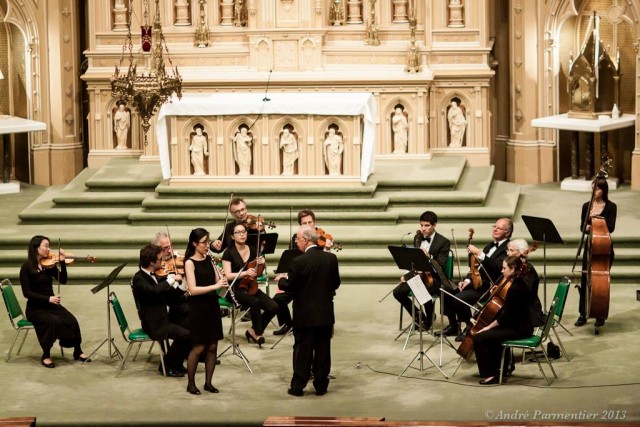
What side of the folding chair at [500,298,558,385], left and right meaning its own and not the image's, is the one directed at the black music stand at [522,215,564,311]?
right

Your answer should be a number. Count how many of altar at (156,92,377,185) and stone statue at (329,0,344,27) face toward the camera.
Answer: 2

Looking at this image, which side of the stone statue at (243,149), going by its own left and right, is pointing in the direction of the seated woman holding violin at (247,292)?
front

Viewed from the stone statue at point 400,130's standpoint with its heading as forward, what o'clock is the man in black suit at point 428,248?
The man in black suit is roughly at 12 o'clock from the stone statue.

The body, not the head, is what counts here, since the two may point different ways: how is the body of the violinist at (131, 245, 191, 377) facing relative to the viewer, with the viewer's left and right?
facing to the right of the viewer

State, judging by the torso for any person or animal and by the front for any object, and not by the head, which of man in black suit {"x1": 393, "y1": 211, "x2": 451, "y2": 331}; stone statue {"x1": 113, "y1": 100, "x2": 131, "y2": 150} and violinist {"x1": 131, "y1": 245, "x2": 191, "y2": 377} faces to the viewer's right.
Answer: the violinist

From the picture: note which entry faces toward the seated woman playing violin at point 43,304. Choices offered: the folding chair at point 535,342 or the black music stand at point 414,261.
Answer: the folding chair

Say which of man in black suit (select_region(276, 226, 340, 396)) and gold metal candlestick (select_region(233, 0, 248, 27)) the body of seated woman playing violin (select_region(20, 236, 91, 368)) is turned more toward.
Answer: the man in black suit

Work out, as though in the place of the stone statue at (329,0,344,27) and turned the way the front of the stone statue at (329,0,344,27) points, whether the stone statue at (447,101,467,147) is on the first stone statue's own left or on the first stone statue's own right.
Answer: on the first stone statue's own left

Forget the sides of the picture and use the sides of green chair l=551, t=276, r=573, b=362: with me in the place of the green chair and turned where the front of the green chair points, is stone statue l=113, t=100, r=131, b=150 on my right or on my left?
on my right

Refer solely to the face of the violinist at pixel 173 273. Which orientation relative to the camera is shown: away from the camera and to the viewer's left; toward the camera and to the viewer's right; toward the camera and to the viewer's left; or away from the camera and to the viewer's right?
toward the camera and to the viewer's right

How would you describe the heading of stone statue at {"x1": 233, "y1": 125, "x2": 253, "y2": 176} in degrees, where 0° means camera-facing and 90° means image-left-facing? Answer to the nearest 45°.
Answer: approximately 0°

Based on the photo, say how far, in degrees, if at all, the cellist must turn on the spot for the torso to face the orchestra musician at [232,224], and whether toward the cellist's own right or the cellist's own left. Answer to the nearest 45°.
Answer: approximately 45° to the cellist's own right

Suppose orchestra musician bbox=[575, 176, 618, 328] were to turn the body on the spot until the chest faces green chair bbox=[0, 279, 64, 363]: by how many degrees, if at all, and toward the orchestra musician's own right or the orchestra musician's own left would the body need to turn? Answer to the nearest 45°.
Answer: approximately 45° to the orchestra musician's own right

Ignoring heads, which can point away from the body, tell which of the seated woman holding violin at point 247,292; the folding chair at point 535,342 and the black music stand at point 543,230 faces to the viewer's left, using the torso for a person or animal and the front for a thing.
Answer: the folding chair
